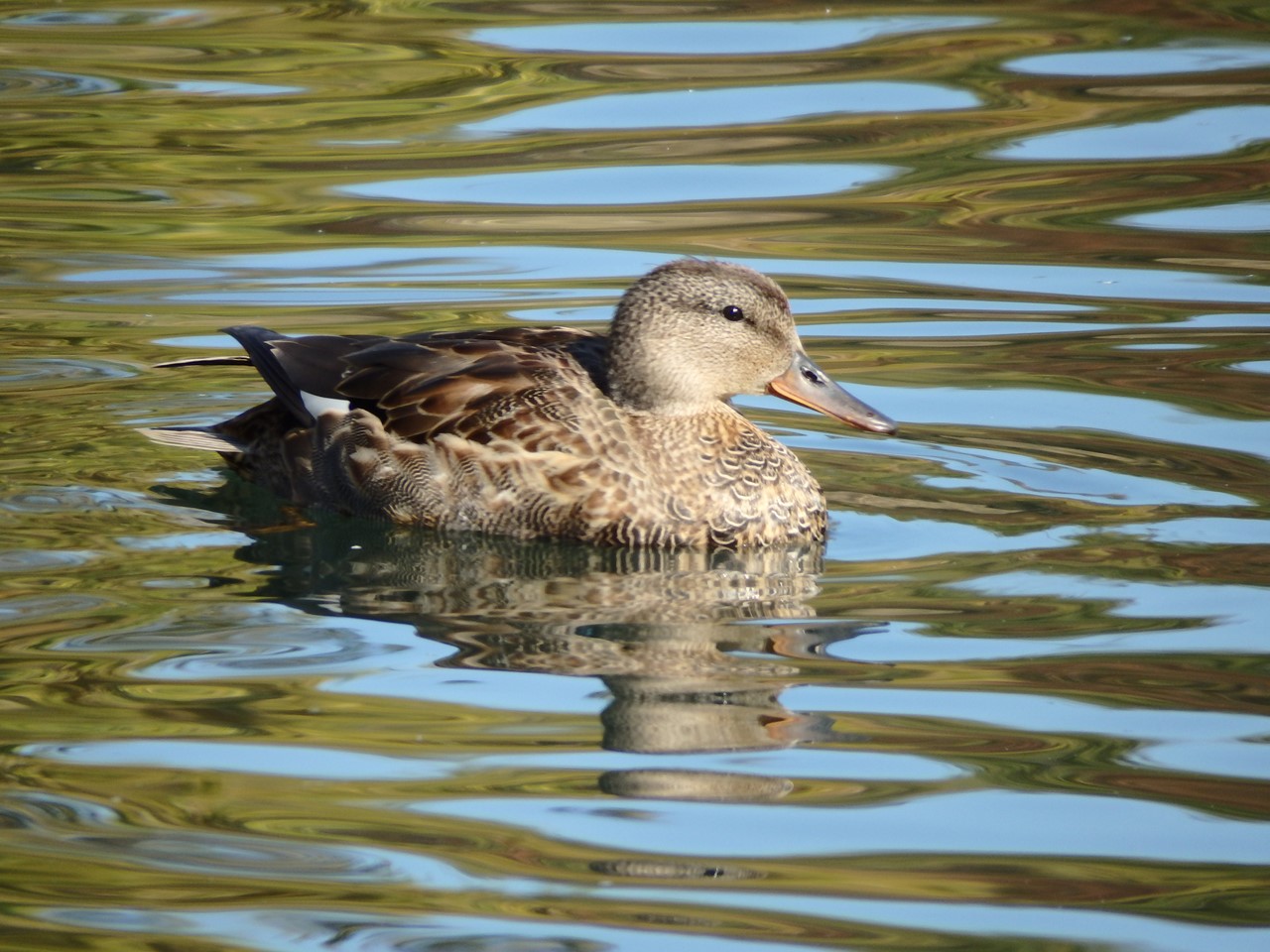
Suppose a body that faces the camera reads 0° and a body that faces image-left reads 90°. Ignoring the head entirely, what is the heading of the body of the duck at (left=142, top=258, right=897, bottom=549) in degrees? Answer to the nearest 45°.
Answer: approximately 270°
